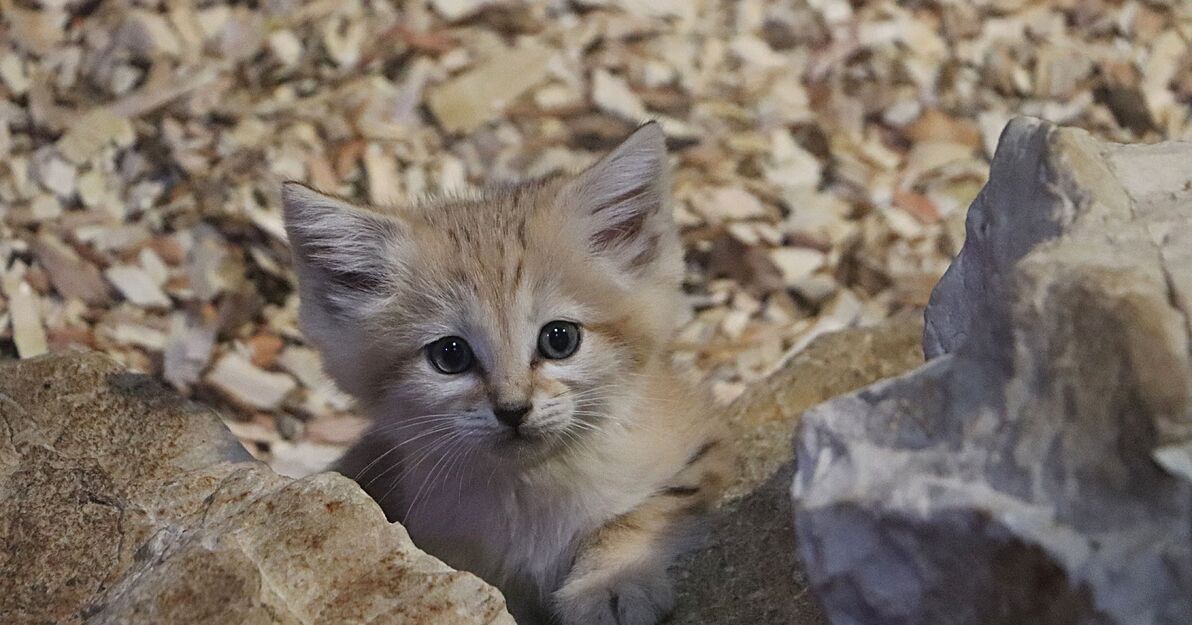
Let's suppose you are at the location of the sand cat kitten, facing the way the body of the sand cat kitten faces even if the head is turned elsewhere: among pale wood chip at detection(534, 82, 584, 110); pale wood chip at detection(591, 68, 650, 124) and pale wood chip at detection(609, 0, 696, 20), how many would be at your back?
3

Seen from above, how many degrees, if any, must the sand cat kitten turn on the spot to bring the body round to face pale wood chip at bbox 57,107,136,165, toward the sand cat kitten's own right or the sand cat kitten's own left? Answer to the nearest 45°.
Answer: approximately 135° to the sand cat kitten's own right

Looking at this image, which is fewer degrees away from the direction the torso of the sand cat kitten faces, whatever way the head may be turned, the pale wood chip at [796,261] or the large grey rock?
the large grey rock

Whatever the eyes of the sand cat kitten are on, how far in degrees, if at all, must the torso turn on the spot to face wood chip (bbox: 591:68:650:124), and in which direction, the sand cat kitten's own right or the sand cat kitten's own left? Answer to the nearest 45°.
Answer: approximately 180°

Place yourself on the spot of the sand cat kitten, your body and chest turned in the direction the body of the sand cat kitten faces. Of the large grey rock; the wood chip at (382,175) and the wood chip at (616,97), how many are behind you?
2

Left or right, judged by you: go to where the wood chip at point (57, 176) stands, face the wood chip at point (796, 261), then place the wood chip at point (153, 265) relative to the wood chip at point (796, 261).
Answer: right

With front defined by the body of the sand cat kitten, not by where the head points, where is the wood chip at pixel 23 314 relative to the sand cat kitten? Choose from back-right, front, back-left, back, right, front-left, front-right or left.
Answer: back-right

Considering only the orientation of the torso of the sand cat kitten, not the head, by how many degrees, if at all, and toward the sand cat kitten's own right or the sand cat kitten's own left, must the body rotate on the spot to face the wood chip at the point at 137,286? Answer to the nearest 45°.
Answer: approximately 135° to the sand cat kitten's own right

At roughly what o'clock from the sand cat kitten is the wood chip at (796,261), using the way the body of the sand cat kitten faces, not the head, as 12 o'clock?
The wood chip is roughly at 7 o'clock from the sand cat kitten.

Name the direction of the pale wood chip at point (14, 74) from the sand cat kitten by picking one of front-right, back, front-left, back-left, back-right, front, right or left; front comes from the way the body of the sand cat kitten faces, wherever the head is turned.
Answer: back-right

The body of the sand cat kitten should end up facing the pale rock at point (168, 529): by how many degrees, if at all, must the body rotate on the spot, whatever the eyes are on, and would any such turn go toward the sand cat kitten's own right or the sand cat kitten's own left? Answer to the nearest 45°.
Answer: approximately 45° to the sand cat kitten's own right

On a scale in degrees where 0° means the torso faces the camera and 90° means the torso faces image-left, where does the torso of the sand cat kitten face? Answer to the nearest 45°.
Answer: approximately 0°
